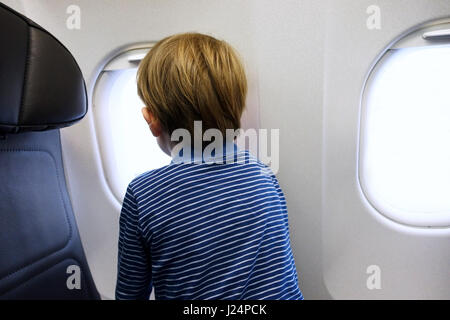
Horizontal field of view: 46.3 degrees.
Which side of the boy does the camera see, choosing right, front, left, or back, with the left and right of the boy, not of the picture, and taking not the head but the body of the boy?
back
